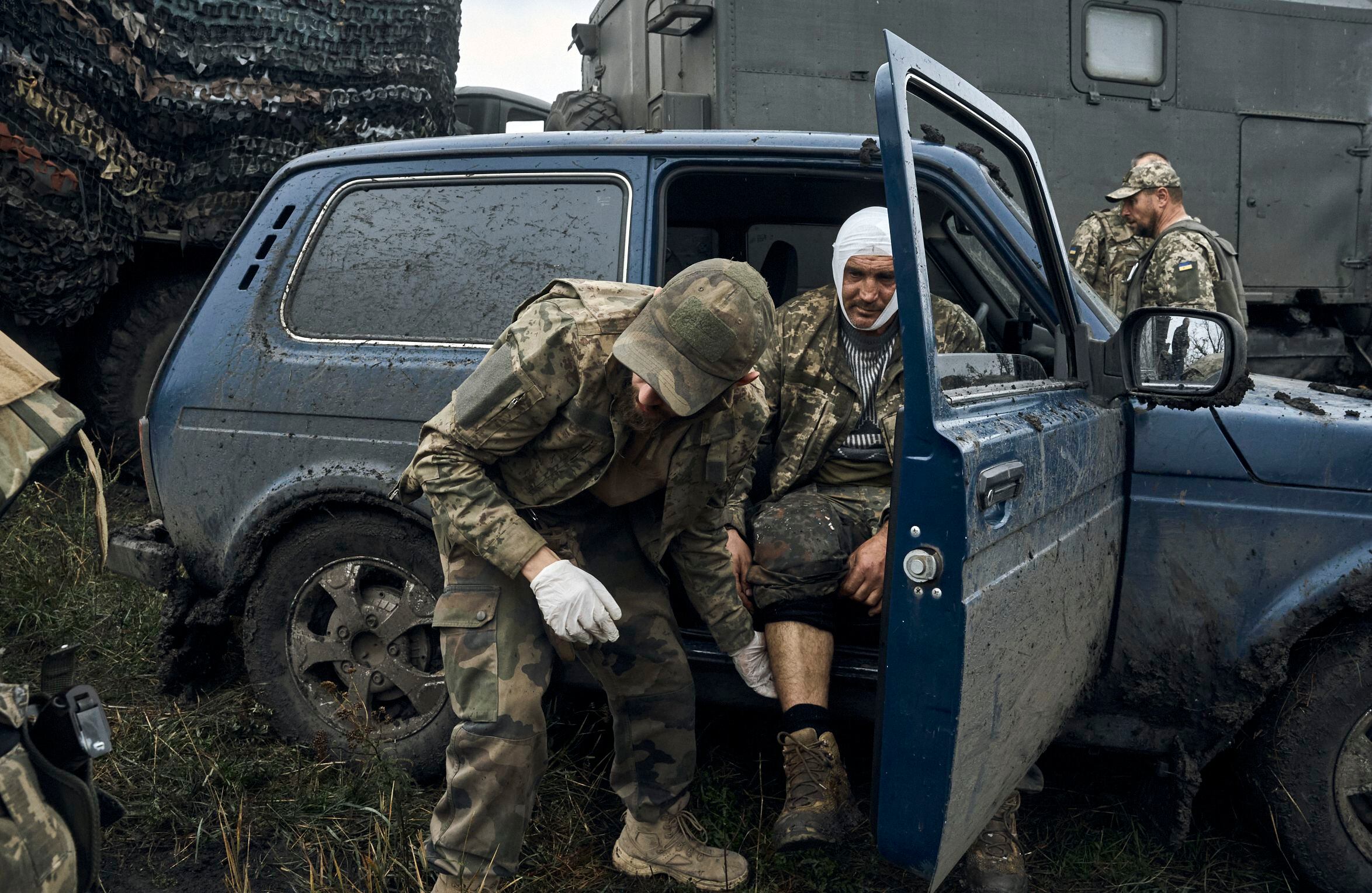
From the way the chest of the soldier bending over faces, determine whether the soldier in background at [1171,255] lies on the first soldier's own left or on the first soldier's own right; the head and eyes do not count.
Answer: on the first soldier's own left

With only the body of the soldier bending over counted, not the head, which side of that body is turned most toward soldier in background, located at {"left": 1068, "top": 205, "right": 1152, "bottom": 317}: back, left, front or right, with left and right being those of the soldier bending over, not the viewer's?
left

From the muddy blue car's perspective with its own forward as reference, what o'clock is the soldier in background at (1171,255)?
The soldier in background is roughly at 10 o'clock from the muddy blue car.

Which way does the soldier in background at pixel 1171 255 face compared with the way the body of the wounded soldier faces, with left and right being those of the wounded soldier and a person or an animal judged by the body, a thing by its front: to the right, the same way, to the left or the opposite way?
to the right

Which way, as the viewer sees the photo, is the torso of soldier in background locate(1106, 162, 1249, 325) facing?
to the viewer's left

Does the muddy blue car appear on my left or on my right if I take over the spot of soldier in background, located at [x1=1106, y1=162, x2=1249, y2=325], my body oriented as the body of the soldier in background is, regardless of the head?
on my left

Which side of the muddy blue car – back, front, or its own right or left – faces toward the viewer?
right

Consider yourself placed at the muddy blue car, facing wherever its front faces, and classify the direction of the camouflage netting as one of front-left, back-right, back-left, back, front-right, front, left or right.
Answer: back-left

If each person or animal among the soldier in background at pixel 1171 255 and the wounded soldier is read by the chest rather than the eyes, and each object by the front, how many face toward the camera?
1

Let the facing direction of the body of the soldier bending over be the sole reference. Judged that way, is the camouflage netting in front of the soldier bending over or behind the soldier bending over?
behind

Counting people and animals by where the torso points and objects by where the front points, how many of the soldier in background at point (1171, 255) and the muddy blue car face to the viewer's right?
1
